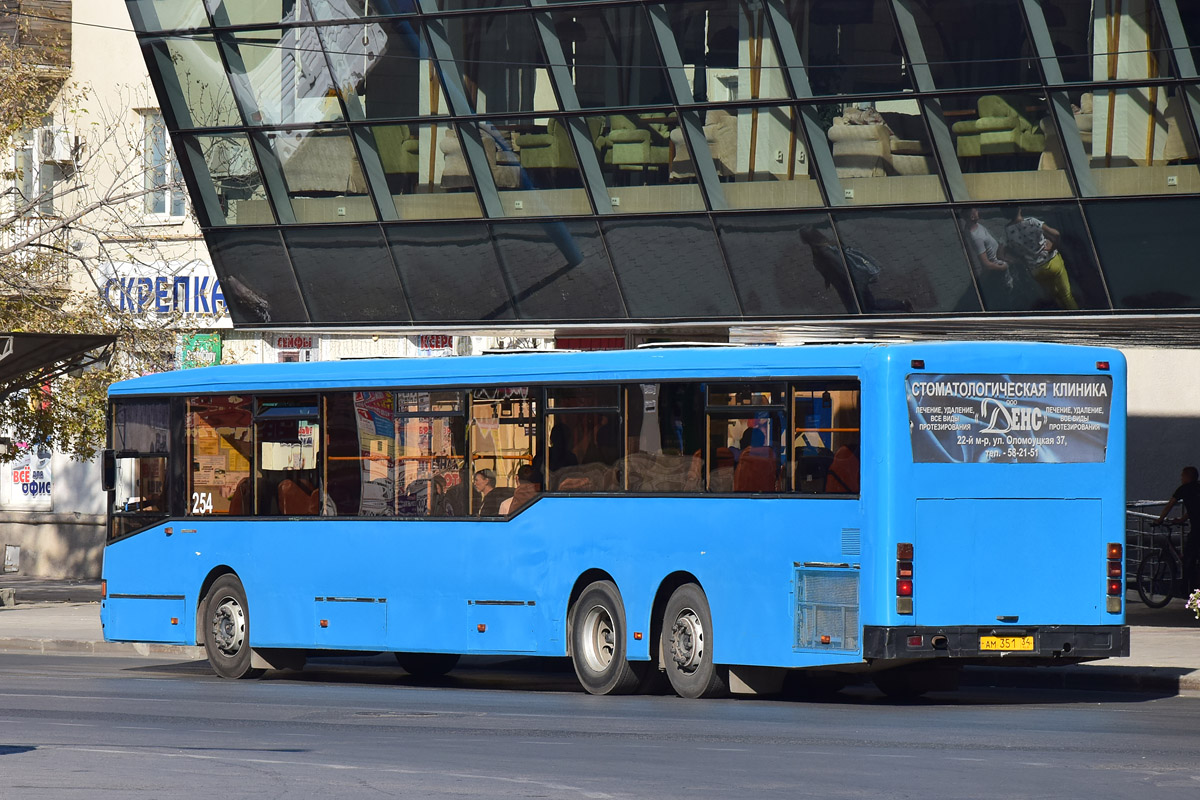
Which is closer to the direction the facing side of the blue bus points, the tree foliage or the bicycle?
the tree foliage

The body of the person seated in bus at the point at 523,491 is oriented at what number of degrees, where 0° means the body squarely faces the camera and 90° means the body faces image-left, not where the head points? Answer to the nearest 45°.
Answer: approximately 135°

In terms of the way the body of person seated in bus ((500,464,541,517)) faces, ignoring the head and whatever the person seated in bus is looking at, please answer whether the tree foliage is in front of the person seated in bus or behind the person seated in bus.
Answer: in front

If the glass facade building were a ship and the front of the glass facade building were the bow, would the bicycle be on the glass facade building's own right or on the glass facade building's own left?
on the glass facade building's own left

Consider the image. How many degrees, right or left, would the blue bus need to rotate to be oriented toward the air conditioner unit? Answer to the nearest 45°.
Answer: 0° — it already faces it

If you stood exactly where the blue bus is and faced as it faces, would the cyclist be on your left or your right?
on your right

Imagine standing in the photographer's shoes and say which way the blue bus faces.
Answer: facing away from the viewer and to the left of the viewer

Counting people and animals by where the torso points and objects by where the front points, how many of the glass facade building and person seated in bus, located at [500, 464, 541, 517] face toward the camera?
1

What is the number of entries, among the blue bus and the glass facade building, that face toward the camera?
1

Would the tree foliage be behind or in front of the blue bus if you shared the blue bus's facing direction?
in front

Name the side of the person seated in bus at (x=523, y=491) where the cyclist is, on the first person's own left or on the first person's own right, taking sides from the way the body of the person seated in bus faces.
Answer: on the first person's own right
